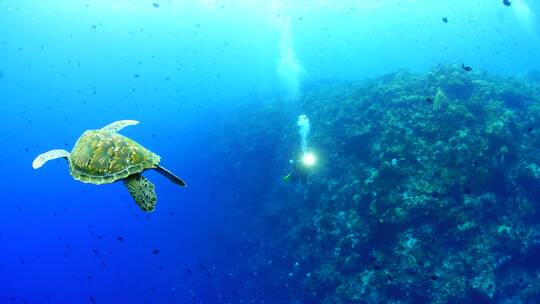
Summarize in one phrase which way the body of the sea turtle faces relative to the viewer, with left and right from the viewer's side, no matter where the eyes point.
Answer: facing away from the viewer and to the left of the viewer

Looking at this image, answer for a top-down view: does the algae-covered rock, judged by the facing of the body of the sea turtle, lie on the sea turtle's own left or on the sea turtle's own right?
on the sea turtle's own right
